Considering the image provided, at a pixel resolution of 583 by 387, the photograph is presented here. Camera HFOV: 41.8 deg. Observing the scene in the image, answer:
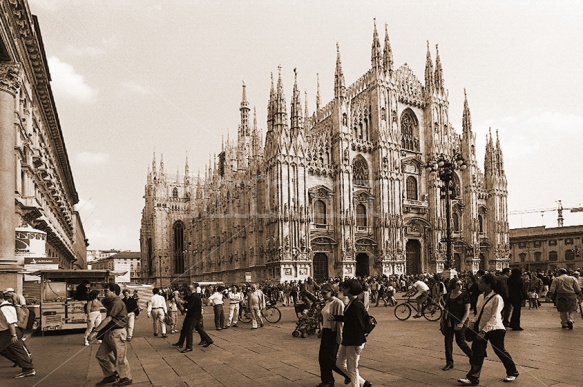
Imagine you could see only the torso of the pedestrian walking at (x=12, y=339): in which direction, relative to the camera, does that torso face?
to the viewer's left

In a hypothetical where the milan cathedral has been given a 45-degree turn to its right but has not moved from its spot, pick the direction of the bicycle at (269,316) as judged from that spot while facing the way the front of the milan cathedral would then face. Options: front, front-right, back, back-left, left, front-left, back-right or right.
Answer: front

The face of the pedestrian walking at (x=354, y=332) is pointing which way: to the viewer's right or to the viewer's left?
to the viewer's left

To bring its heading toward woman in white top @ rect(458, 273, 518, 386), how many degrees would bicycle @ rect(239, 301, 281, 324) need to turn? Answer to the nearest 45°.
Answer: approximately 90° to its right

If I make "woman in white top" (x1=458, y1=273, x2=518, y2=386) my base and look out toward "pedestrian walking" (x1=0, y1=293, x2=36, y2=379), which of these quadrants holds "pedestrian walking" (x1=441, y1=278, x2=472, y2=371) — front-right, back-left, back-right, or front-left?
front-right

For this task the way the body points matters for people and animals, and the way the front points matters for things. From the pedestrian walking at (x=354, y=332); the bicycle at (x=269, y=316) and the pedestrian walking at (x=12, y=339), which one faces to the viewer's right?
the bicycle
